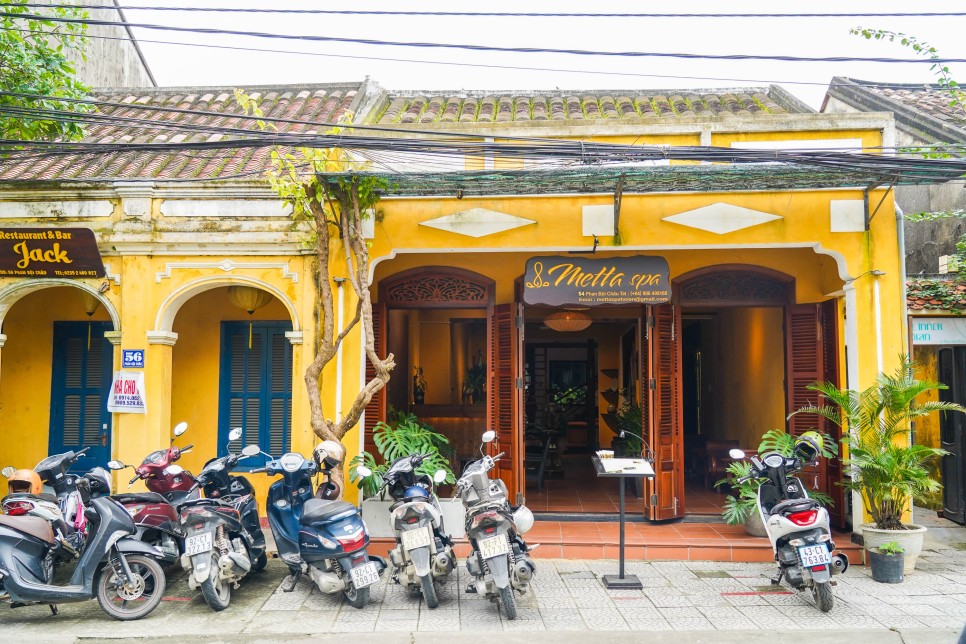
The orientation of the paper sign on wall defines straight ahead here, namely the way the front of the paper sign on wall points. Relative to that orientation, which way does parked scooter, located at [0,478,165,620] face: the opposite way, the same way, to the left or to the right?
to the left

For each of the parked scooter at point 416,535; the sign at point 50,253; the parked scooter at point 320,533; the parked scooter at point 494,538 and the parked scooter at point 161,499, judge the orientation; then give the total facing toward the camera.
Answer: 1

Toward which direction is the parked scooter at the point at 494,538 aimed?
away from the camera

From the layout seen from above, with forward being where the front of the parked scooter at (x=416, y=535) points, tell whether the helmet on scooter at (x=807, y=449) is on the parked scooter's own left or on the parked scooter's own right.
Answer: on the parked scooter's own right

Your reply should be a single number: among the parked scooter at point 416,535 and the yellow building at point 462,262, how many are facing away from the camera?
1

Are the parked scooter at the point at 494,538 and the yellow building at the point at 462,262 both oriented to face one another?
yes

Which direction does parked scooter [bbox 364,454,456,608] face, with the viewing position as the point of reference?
facing away from the viewer

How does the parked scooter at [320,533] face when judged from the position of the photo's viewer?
facing away from the viewer and to the left of the viewer

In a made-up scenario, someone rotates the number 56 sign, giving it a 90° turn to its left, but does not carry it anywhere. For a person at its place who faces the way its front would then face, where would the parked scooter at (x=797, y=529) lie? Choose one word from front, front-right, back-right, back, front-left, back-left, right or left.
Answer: front-right

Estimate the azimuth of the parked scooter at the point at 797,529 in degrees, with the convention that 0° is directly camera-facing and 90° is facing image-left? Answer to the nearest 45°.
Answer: approximately 180°

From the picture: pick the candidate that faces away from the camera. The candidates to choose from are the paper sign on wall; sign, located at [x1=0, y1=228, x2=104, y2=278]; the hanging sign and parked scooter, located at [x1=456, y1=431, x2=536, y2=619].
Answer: the parked scooter

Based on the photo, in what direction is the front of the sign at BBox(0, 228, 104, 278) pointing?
toward the camera

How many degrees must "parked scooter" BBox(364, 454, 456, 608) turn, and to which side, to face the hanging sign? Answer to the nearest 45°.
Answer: approximately 45° to its right

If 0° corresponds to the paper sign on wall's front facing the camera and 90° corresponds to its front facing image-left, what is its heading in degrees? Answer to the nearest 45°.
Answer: approximately 0°

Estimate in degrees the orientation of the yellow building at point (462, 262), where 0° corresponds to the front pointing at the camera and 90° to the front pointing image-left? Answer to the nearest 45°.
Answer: approximately 0°

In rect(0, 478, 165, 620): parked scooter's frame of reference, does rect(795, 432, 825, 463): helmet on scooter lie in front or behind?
in front

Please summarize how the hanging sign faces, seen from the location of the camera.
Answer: facing the viewer
